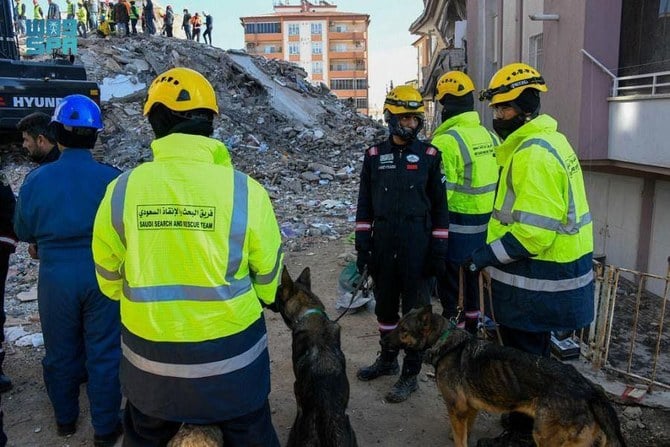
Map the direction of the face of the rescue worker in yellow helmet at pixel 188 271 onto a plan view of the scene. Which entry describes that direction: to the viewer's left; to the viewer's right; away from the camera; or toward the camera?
away from the camera

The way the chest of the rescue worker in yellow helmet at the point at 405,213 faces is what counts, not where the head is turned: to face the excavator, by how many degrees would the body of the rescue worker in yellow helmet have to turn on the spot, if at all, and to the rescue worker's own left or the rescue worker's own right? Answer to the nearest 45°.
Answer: approximately 135° to the rescue worker's own right

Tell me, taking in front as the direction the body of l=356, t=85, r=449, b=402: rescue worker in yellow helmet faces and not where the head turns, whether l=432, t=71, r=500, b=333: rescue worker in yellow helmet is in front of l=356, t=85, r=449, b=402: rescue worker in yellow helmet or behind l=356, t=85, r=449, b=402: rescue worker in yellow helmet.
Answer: behind

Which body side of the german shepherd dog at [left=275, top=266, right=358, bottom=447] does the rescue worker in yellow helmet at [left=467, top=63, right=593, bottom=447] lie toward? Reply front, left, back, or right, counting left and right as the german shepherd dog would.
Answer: right

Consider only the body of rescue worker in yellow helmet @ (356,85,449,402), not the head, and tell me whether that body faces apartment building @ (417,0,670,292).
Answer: no

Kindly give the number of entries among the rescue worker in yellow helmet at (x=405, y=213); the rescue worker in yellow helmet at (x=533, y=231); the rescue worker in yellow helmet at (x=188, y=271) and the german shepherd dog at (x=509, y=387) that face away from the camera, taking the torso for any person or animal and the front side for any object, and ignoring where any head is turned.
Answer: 1

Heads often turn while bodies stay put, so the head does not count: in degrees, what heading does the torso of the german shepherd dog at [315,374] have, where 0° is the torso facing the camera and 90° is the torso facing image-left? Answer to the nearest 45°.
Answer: approximately 180°

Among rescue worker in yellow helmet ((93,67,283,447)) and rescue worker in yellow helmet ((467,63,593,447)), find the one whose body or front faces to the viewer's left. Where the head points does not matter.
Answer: rescue worker in yellow helmet ((467,63,593,447))

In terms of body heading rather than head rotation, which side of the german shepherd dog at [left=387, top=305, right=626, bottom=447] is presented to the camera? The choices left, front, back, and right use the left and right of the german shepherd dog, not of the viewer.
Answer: left

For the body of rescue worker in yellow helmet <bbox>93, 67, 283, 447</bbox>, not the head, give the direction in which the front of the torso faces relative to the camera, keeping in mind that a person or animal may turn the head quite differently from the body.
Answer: away from the camera

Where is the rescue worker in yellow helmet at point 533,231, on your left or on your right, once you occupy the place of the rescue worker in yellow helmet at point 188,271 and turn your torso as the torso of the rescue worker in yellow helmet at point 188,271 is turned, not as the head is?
on your right

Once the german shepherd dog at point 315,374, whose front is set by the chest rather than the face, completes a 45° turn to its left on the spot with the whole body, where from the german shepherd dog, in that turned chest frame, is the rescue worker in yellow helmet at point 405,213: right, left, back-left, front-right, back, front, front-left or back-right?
right

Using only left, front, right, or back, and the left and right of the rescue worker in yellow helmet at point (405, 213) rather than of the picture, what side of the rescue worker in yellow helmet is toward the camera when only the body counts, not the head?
front

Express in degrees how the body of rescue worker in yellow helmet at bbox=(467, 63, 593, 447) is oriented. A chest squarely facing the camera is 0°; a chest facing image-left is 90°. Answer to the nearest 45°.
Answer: approximately 90°

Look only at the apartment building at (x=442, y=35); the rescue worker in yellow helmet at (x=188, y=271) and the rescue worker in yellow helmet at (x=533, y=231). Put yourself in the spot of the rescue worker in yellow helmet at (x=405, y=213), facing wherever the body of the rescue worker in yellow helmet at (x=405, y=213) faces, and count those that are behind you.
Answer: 1
